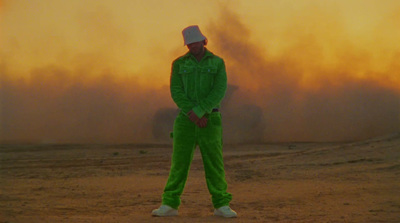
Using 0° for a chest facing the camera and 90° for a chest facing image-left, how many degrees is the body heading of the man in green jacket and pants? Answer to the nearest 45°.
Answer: approximately 0°
